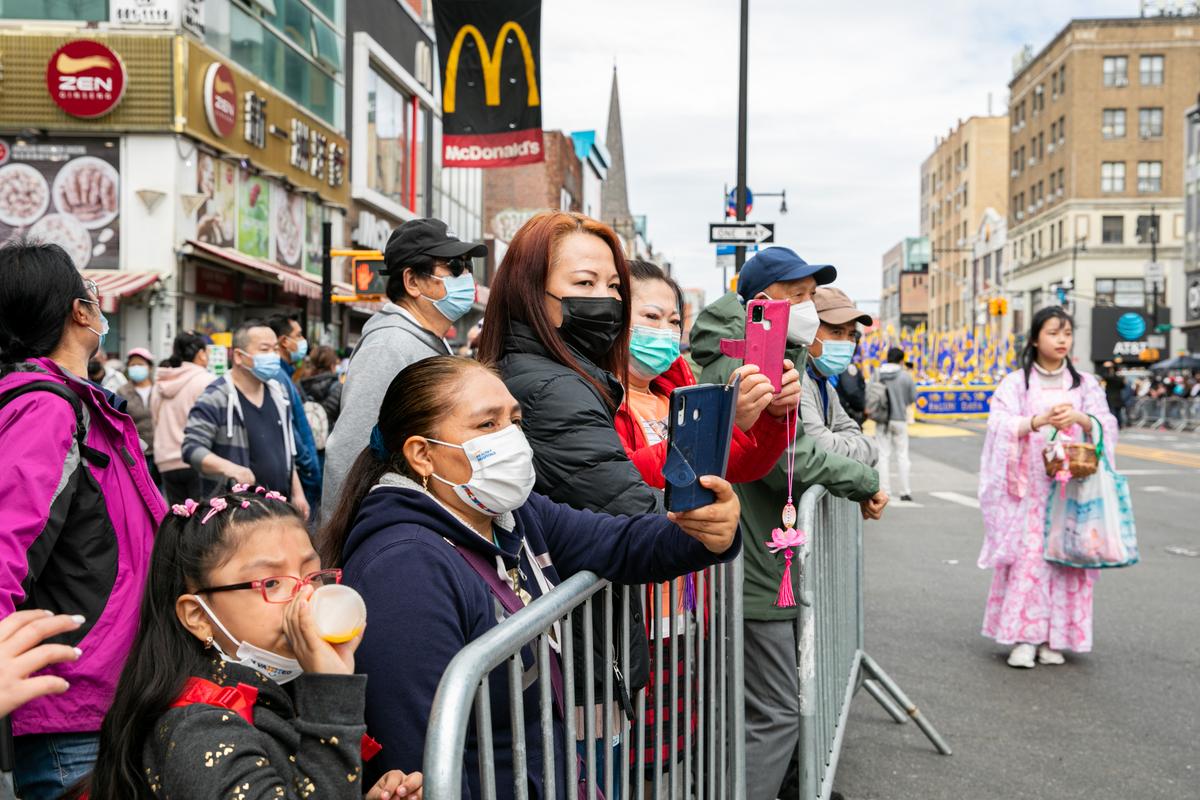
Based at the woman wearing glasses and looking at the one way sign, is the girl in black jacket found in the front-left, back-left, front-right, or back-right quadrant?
back-right

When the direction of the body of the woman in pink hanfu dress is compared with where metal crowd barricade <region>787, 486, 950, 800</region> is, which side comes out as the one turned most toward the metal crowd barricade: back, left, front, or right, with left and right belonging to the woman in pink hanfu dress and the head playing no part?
front

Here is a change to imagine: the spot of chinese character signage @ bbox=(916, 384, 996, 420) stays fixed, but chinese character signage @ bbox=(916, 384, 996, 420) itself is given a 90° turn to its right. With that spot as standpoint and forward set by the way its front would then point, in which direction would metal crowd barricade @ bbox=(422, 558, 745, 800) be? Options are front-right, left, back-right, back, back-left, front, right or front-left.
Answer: left

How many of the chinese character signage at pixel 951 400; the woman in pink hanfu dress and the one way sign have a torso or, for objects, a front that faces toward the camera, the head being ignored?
3

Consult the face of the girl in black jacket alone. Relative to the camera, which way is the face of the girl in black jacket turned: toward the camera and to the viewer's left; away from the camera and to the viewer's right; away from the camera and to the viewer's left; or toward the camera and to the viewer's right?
toward the camera and to the viewer's right

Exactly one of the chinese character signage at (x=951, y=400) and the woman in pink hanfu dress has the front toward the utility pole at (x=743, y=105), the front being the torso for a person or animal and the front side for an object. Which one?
the chinese character signage

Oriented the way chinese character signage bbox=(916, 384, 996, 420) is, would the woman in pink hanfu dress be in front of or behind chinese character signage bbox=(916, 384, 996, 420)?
in front

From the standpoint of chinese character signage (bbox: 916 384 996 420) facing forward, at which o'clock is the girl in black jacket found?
The girl in black jacket is roughly at 12 o'clock from the chinese character signage.

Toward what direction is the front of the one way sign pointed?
toward the camera

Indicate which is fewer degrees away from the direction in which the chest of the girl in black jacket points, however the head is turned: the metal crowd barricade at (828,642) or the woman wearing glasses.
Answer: the metal crowd barricade

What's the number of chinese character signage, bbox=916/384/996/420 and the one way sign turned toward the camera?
2

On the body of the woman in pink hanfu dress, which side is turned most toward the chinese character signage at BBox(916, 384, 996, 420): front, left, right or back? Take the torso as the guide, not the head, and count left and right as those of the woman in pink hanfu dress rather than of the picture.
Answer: back

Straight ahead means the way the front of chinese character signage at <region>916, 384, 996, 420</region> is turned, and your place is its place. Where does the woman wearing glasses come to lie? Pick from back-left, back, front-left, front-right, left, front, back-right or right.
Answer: front

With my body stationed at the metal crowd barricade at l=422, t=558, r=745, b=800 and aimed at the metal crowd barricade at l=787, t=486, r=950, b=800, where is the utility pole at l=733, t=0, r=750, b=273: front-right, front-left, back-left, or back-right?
front-left

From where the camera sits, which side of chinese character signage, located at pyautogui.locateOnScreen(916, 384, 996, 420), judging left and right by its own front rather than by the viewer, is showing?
front

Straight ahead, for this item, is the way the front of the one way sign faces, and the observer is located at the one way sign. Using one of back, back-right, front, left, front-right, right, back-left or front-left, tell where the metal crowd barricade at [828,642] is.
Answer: front

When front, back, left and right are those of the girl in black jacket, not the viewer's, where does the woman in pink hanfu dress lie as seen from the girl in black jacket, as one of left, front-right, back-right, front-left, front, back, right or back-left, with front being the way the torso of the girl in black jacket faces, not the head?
left

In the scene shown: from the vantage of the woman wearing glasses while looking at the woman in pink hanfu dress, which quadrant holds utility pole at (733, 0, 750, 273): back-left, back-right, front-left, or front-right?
front-left

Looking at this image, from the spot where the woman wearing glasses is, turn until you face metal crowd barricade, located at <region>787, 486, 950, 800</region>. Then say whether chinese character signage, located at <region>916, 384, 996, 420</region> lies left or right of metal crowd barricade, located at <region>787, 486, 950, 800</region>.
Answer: left
